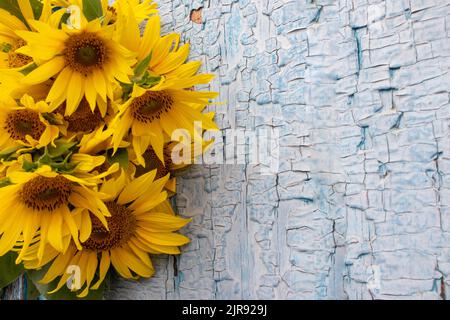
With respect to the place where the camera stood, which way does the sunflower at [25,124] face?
facing the viewer

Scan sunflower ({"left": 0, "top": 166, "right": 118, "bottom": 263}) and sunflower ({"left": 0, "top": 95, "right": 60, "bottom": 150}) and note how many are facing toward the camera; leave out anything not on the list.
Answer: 2

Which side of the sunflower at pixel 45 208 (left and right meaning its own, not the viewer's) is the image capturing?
front

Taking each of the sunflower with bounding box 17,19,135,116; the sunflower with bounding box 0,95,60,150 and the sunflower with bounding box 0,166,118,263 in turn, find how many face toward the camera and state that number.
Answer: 3
